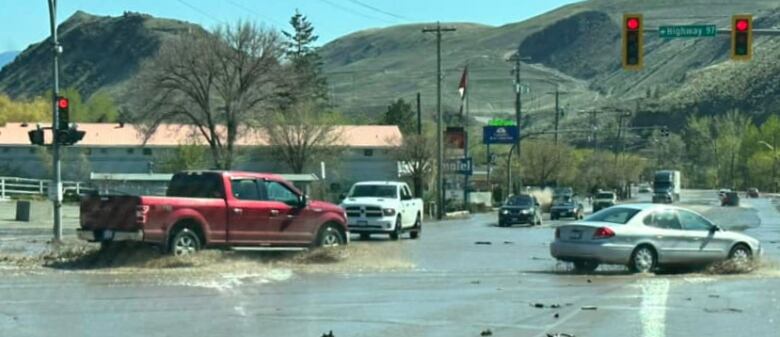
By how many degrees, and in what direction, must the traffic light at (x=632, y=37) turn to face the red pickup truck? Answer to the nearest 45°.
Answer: approximately 45° to its right

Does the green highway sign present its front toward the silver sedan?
yes

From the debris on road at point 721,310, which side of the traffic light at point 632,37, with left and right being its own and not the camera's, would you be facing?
front

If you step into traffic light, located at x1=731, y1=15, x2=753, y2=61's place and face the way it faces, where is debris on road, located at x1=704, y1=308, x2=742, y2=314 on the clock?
The debris on road is roughly at 12 o'clock from the traffic light.

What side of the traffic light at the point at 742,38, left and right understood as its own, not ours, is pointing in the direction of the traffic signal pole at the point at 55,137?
right

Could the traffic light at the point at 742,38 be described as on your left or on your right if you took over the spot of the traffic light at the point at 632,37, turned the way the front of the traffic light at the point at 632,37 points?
on your left

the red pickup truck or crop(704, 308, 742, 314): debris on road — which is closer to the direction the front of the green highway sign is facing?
the debris on road

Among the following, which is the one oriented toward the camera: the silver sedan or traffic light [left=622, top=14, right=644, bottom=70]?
the traffic light

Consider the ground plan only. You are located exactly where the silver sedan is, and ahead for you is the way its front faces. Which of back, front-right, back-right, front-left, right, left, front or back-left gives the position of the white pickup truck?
left

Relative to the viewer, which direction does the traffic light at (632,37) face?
toward the camera

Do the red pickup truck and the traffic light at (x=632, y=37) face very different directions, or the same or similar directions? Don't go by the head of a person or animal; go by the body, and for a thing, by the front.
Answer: very different directions

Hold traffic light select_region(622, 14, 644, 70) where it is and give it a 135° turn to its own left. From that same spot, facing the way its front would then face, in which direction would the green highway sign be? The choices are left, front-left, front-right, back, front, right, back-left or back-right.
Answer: front

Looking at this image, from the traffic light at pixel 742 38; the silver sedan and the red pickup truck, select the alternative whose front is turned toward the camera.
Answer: the traffic light

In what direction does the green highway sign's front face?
toward the camera

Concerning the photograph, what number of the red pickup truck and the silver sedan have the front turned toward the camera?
0

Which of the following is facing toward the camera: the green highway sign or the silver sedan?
the green highway sign
